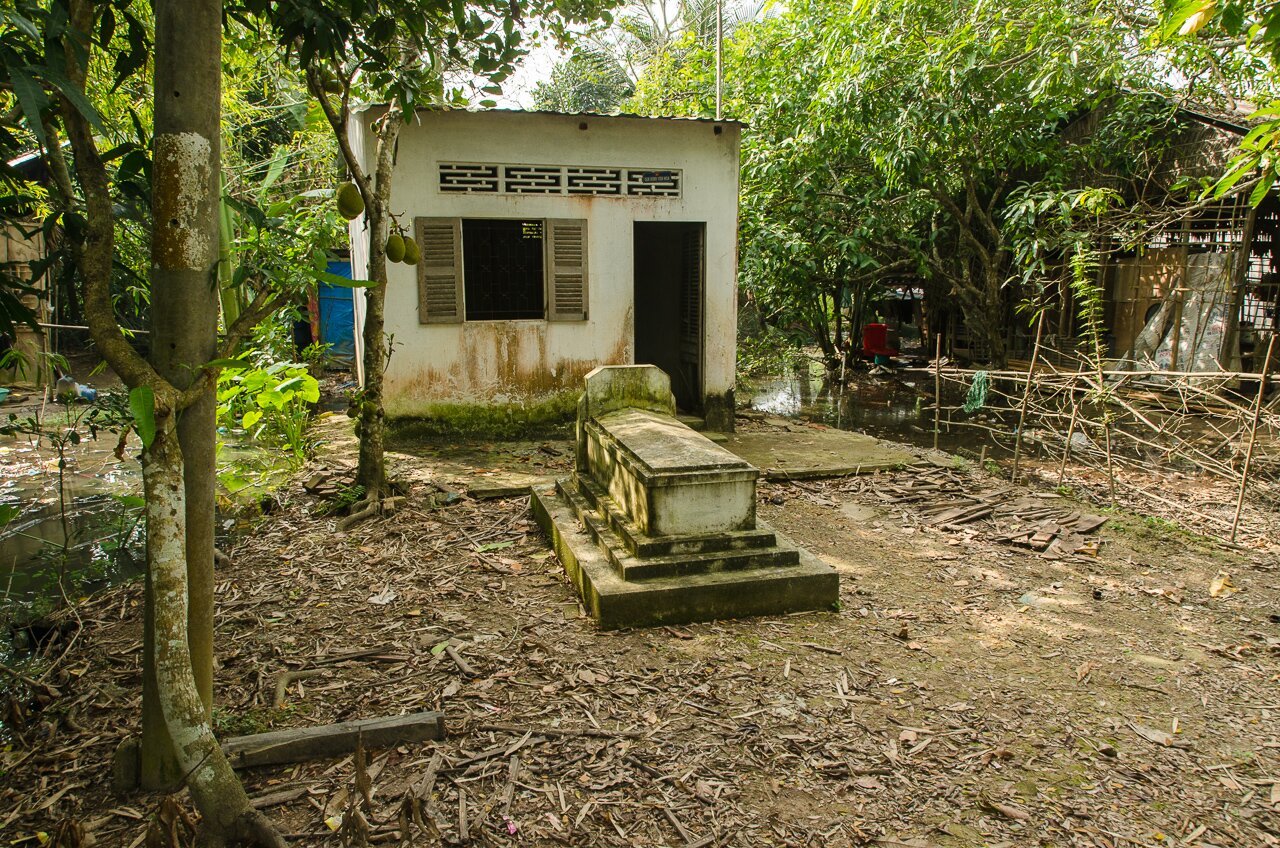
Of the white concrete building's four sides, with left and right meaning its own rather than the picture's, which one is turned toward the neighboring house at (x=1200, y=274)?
left

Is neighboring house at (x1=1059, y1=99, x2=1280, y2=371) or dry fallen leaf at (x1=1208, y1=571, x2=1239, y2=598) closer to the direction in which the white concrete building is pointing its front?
the dry fallen leaf

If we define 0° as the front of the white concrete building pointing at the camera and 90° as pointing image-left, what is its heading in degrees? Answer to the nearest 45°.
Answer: approximately 0°

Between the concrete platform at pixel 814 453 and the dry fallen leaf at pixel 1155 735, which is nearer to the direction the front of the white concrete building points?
the dry fallen leaf

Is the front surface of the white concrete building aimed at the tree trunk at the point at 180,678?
yes

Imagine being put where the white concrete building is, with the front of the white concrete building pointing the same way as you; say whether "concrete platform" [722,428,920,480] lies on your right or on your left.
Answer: on your left

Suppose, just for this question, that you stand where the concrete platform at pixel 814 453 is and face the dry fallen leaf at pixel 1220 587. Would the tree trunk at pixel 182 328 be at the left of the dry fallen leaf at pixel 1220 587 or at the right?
right

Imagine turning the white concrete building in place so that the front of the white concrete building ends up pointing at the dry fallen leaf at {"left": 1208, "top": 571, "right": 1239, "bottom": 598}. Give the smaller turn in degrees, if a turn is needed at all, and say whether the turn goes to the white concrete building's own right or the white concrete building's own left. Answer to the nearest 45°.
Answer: approximately 45° to the white concrete building's own left

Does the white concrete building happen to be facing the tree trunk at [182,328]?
yes
